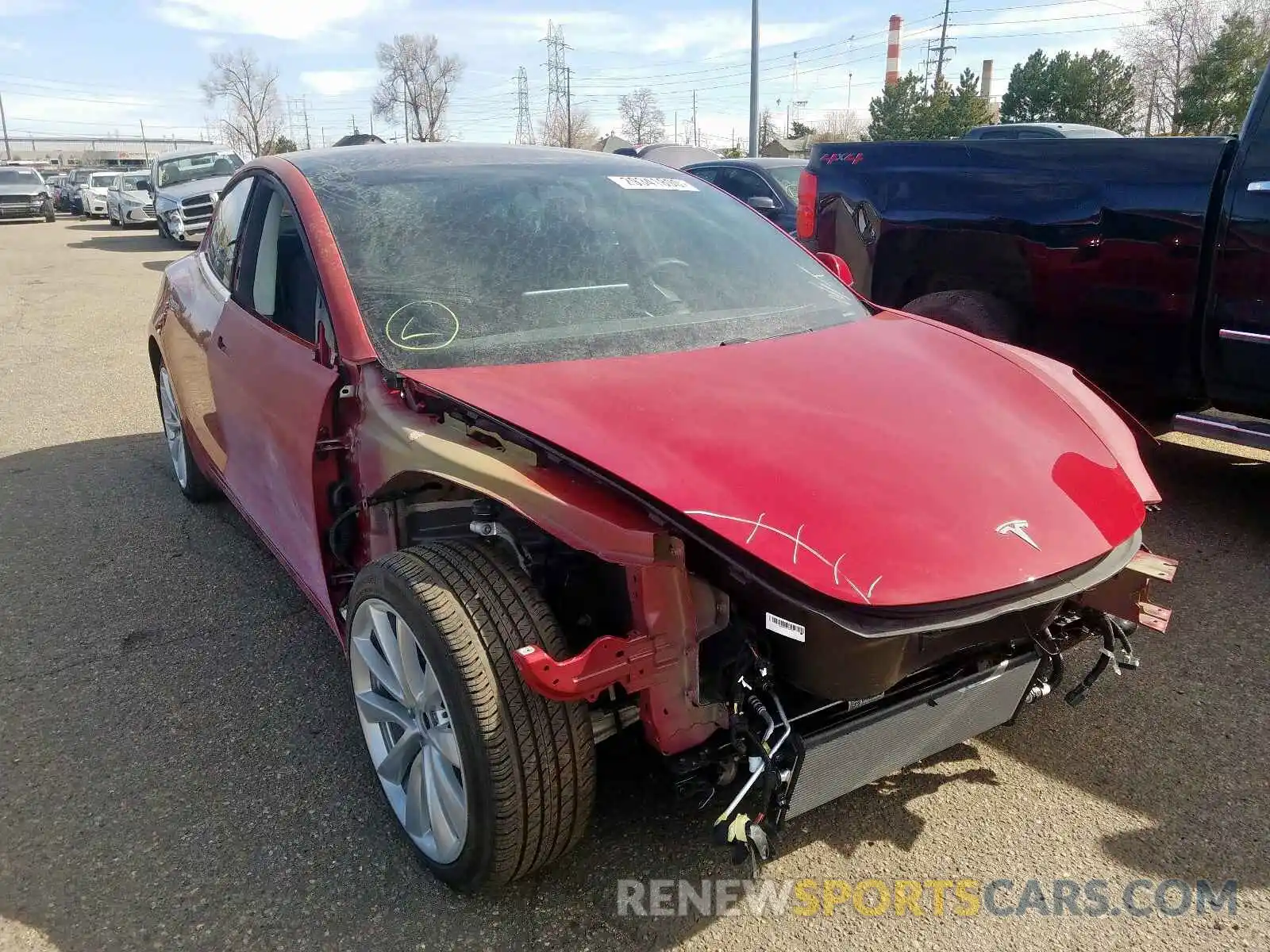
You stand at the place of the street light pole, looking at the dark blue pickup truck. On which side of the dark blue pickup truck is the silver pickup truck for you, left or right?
right

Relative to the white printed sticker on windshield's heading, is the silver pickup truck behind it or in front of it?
behind

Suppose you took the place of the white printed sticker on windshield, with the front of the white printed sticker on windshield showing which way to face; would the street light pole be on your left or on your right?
on your left

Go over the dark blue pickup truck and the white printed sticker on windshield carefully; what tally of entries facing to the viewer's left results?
0

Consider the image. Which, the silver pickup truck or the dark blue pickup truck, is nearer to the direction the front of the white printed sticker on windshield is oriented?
the dark blue pickup truck

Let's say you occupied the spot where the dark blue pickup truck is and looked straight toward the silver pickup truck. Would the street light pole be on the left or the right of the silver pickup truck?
right

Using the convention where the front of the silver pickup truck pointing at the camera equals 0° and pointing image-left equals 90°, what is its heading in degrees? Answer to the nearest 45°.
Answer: approximately 315°
